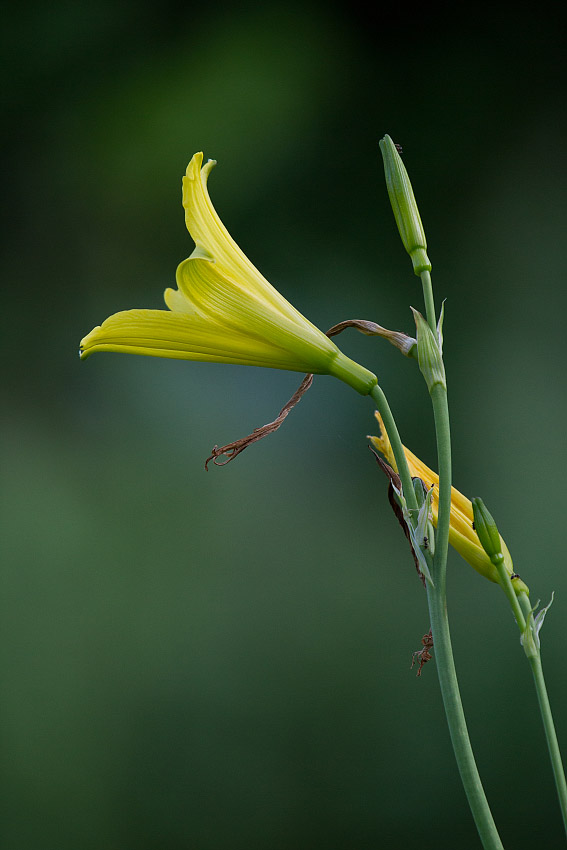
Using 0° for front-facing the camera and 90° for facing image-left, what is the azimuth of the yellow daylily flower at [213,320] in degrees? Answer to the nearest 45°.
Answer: approximately 90°

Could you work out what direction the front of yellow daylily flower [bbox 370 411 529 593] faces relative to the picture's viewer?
facing to the left of the viewer

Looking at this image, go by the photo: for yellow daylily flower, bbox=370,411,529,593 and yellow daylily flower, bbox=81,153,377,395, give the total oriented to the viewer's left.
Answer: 2
